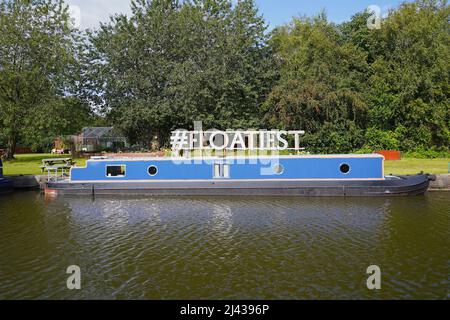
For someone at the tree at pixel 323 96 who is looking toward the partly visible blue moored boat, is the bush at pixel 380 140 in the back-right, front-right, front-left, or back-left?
back-left

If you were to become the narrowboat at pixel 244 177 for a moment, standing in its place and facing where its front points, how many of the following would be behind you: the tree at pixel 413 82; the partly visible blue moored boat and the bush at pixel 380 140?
1

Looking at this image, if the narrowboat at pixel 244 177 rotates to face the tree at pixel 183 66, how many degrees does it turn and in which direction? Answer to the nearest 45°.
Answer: approximately 90° to its left

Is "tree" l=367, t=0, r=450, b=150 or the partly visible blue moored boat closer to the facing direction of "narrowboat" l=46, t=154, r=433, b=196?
the tree

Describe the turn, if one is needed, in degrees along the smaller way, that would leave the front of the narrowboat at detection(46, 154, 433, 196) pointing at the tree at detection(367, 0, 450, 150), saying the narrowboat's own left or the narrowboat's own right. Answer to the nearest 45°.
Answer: approximately 45° to the narrowboat's own left

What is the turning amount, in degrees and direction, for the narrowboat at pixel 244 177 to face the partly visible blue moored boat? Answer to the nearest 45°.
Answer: approximately 180°

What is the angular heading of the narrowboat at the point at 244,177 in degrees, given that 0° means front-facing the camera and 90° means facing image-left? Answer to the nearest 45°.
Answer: approximately 270°

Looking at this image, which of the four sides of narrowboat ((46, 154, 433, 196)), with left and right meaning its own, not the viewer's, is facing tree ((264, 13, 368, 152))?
left

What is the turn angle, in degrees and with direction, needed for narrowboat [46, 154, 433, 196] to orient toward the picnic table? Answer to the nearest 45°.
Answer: approximately 180°

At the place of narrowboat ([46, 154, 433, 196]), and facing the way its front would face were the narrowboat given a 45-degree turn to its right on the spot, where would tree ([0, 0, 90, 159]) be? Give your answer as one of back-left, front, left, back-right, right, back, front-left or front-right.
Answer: back

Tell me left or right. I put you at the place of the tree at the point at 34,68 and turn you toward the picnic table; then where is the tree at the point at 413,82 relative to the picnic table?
left
